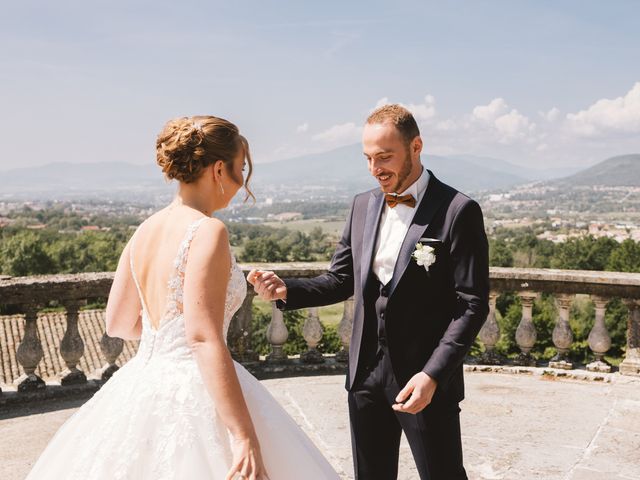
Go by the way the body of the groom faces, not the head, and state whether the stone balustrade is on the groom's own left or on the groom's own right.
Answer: on the groom's own right

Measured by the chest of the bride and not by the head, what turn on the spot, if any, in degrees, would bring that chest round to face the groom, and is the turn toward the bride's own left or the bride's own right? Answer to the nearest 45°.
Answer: approximately 45° to the bride's own right

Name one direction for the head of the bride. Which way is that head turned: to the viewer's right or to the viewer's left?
to the viewer's right

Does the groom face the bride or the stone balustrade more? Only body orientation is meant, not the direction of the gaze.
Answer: the bride

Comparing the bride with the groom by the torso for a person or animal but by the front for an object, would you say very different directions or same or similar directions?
very different directions

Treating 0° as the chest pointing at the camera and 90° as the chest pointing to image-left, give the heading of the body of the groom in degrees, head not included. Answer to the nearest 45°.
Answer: approximately 45°

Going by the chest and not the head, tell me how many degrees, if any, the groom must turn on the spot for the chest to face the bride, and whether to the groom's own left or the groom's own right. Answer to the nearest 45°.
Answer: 0° — they already face them

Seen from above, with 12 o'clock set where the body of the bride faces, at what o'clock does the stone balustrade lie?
The stone balustrade is roughly at 11 o'clock from the bride.

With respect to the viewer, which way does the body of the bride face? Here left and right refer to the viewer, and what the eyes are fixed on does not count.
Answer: facing away from the viewer and to the right of the viewer
